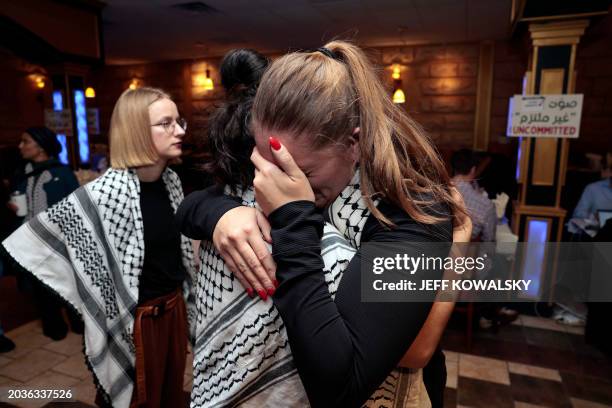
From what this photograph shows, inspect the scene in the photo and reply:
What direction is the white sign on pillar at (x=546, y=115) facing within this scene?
toward the camera

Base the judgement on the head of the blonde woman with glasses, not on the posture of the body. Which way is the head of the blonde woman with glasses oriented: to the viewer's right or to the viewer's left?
to the viewer's right

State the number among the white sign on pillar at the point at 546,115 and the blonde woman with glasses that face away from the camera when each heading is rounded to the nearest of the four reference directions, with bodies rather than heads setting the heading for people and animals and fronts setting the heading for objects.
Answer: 0

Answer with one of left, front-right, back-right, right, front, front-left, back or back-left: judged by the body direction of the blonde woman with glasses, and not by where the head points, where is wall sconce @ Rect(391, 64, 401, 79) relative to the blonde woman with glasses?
left

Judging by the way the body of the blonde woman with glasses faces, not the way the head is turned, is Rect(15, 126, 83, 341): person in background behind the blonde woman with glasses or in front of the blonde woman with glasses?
behind

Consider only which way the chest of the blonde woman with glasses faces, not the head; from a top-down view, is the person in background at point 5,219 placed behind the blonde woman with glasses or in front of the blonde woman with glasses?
behind

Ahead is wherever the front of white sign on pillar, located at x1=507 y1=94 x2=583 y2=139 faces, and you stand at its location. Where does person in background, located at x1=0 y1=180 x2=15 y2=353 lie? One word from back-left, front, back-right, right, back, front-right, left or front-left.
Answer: front-right

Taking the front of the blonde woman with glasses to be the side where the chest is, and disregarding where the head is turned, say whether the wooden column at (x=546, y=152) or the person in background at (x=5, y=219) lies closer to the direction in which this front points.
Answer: the wooden column

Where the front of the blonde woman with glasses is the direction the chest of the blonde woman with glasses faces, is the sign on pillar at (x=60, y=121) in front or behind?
behind

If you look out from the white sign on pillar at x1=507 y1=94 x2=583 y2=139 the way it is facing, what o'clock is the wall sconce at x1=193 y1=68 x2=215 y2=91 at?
The wall sconce is roughly at 4 o'clock from the white sign on pillar.

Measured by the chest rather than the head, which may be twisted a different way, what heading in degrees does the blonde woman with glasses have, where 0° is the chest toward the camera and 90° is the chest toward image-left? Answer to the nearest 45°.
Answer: approximately 315°
